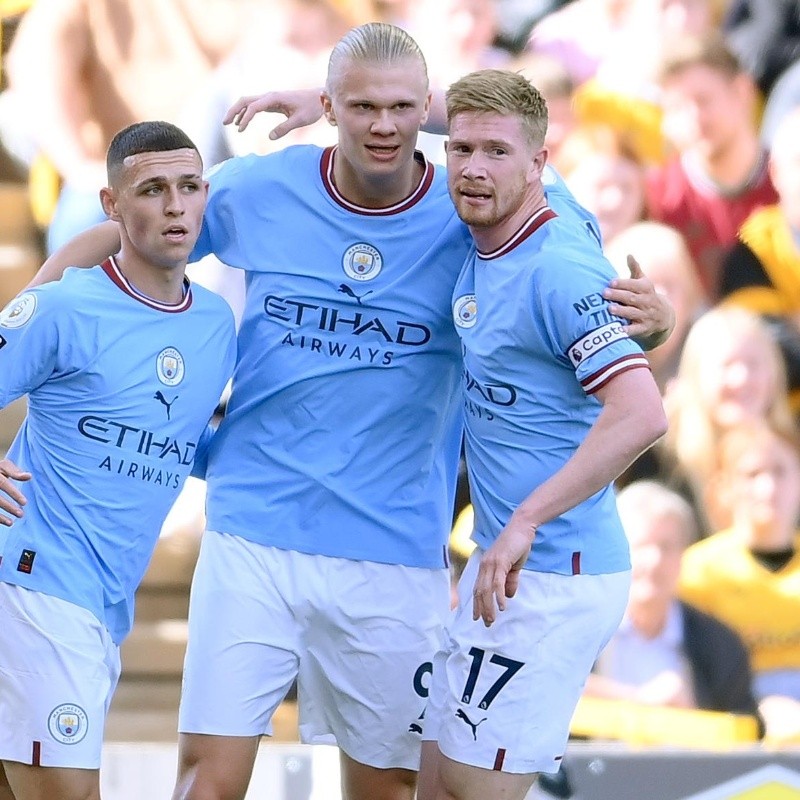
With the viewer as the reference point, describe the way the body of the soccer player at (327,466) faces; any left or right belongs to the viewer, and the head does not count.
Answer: facing the viewer

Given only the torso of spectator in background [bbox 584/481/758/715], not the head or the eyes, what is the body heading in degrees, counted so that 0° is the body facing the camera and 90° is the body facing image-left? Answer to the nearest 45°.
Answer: approximately 45°

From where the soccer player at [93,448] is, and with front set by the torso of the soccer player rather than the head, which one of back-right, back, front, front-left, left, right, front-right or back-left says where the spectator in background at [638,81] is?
left

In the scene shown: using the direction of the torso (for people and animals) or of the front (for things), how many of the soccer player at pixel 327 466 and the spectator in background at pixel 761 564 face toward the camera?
2

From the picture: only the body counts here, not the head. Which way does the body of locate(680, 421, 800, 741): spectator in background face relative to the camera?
toward the camera

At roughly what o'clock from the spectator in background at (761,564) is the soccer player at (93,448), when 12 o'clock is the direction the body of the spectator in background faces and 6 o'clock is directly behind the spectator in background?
The soccer player is roughly at 1 o'clock from the spectator in background.

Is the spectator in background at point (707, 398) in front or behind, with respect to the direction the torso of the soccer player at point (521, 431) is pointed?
behind

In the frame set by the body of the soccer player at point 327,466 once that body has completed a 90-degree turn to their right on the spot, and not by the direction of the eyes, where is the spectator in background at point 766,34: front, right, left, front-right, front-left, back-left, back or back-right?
back-right

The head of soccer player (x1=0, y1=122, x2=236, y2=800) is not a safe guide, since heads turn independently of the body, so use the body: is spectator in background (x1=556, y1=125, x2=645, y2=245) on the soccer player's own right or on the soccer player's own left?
on the soccer player's own left

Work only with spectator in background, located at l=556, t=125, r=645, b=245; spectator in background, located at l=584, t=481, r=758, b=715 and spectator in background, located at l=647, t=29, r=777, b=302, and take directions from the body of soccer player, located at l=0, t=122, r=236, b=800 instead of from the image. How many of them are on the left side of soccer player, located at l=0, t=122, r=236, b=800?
3
